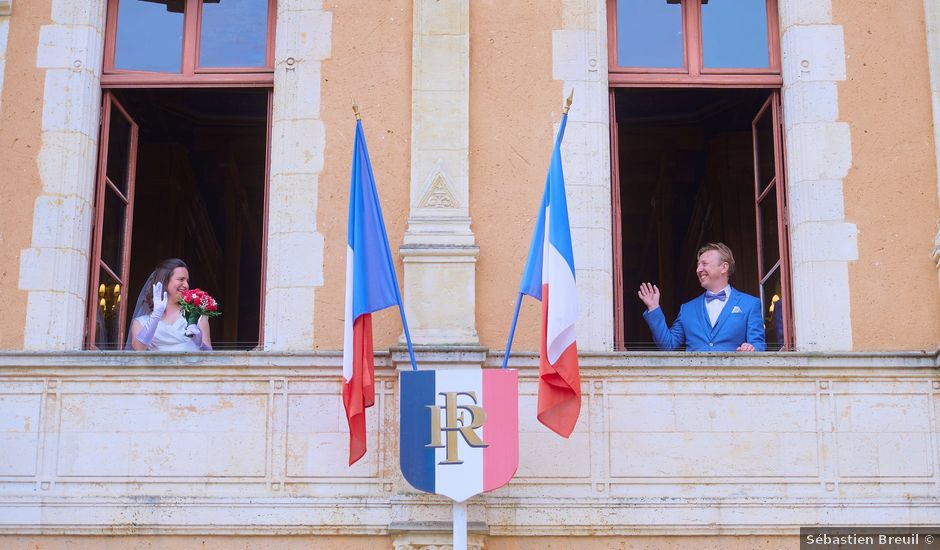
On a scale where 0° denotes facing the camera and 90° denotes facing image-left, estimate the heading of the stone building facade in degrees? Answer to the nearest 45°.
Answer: approximately 0°

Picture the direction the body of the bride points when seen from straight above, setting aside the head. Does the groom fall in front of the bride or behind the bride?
in front

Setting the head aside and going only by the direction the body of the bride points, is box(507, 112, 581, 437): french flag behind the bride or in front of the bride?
in front

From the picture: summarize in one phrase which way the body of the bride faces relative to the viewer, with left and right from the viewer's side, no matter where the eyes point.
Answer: facing the viewer and to the right of the viewer
